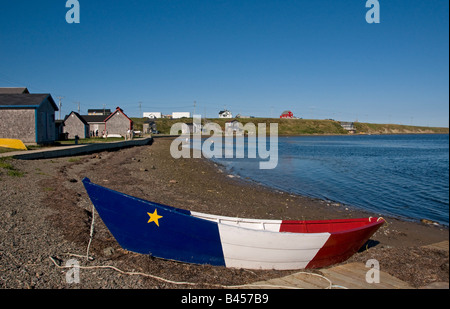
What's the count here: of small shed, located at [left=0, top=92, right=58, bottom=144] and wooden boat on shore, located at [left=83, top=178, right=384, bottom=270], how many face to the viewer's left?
1

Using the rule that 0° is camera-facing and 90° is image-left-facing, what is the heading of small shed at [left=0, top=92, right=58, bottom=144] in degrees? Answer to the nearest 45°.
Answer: approximately 315°

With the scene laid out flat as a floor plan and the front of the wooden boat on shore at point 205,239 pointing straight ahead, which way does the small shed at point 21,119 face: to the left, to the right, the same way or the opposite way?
the opposite way

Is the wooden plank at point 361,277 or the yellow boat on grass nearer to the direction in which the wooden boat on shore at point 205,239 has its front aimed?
the yellow boat on grass

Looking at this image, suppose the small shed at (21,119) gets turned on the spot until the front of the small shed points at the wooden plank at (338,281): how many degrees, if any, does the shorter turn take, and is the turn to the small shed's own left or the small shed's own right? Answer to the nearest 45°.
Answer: approximately 45° to the small shed's own right

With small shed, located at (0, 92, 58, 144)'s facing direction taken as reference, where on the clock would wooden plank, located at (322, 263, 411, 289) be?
The wooden plank is roughly at 1 o'clock from the small shed.

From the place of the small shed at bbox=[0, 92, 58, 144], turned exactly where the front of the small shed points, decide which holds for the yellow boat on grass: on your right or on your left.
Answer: on your right

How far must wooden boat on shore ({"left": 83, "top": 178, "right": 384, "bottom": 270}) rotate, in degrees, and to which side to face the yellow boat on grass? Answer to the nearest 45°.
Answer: approximately 45° to its right

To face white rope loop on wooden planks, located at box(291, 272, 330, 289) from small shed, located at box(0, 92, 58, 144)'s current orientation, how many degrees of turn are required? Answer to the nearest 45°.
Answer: approximately 45° to its right

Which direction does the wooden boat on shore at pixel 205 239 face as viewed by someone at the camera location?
facing to the left of the viewer

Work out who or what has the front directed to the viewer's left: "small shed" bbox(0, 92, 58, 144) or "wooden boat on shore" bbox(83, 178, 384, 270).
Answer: the wooden boat on shore
